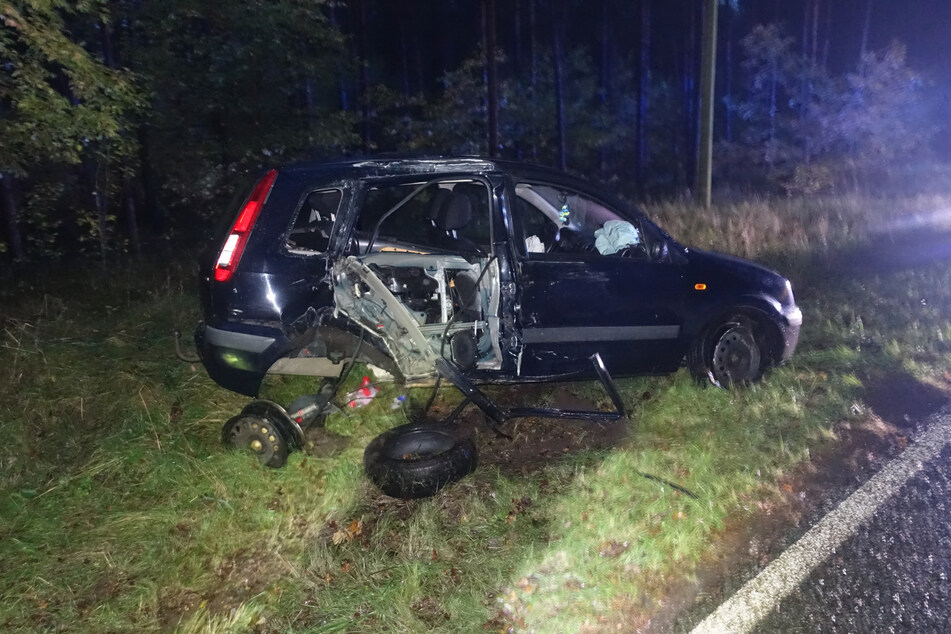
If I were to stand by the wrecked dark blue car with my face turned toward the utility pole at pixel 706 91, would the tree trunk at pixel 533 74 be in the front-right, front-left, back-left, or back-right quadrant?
front-left

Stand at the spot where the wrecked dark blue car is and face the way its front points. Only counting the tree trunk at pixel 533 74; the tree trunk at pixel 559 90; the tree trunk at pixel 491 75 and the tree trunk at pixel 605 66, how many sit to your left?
4

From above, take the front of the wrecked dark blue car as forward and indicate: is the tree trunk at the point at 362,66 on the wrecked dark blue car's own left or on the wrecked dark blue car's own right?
on the wrecked dark blue car's own left

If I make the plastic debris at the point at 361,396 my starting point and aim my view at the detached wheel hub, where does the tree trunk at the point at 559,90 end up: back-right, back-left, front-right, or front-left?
back-right

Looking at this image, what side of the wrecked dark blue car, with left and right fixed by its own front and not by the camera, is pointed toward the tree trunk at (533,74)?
left

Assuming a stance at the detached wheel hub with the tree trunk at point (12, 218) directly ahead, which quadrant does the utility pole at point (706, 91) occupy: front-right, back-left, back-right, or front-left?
front-right

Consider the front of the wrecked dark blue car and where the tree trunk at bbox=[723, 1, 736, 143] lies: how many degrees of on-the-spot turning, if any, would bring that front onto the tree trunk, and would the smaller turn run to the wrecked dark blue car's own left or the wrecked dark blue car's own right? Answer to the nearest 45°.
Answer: approximately 90° to the wrecked dark blue car's own left

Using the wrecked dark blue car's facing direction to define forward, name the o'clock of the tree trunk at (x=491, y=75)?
The tree trunk is roughly at 9 o'clock from the wrecked dark blue car.

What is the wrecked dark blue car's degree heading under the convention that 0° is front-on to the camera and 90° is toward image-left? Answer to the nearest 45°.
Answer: approximately 270°

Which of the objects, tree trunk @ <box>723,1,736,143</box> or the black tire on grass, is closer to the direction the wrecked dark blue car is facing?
the tree trunk
